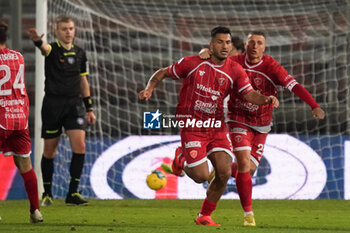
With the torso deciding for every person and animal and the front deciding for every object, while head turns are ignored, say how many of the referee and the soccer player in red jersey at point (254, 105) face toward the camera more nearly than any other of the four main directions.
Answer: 2

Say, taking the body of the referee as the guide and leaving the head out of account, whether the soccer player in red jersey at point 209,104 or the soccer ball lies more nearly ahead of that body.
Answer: the soccer player in red jersey

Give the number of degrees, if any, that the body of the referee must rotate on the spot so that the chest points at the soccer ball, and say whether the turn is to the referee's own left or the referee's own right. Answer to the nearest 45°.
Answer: approximately 135° to the referee's own left

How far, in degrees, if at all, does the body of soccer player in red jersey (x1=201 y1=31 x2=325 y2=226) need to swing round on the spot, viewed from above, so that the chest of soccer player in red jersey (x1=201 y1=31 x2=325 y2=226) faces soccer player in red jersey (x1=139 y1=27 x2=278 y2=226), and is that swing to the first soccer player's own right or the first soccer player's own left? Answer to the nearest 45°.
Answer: approximately 45° to the first soccer player's own right

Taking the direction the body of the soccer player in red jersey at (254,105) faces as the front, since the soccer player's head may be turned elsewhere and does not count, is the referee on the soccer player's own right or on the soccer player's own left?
on the soccer player's own right

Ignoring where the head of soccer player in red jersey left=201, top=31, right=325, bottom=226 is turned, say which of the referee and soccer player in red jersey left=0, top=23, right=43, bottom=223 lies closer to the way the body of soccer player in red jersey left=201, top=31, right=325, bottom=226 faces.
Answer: the soccer player in red jersey

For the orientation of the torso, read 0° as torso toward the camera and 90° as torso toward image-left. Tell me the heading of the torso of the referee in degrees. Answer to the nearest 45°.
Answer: approximately 0°
